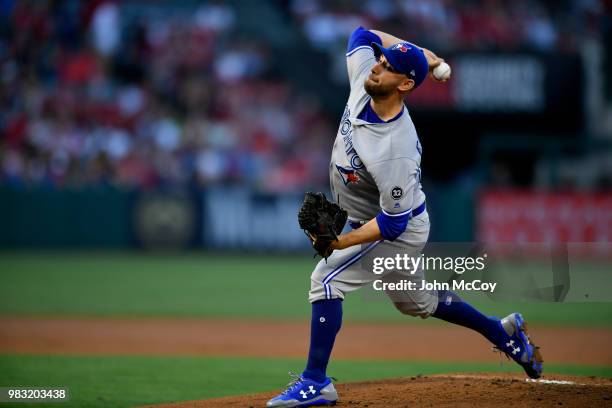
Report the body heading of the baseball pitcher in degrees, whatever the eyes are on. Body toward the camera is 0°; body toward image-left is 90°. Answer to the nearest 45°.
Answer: approximately 90°
